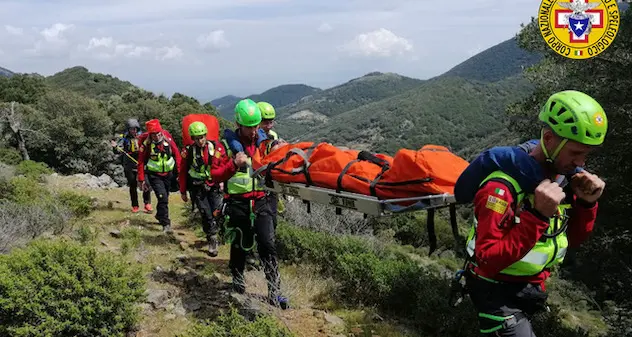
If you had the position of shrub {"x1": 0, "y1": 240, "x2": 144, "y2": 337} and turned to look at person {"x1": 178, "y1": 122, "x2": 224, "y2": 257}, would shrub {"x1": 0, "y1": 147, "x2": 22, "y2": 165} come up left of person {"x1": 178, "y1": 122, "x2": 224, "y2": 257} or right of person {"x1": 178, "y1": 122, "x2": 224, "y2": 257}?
left

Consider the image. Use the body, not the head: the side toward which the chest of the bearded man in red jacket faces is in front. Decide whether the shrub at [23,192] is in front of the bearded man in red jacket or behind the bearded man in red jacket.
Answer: behind

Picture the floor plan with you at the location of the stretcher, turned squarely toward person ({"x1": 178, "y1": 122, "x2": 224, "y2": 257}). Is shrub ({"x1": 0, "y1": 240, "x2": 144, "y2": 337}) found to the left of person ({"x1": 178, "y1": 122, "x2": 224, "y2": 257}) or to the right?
left

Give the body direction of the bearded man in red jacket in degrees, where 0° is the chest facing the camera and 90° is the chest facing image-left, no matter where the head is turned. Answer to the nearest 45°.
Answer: approximately 315°

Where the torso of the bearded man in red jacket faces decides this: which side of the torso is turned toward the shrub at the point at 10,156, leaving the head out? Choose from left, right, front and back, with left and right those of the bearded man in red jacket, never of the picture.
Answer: back

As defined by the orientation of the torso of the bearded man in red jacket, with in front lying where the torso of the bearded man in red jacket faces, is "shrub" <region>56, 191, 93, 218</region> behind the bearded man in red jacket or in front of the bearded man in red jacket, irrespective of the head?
behind

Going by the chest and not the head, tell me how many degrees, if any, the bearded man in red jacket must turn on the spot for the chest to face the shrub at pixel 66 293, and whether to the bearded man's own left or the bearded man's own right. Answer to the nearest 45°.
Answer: approximately 135° to the bearded man's own right
